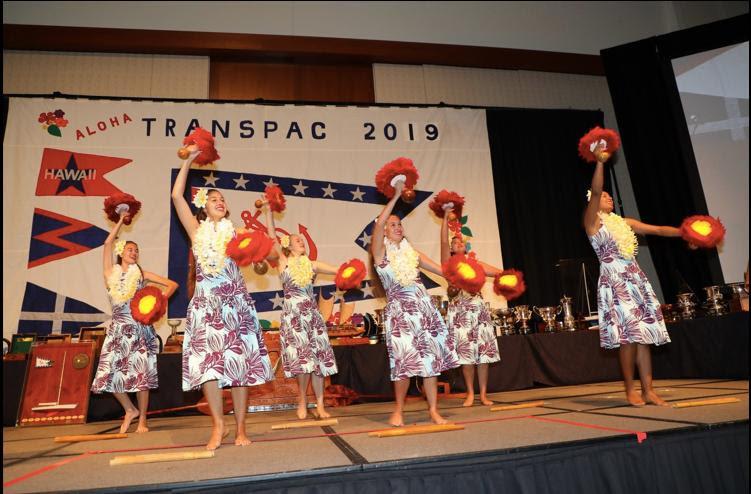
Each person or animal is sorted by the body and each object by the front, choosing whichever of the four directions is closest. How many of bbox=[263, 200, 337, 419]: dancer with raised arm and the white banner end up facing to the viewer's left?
0

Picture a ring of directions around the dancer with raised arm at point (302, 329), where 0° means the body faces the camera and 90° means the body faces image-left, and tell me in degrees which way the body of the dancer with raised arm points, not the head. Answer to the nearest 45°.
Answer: approximately 315°

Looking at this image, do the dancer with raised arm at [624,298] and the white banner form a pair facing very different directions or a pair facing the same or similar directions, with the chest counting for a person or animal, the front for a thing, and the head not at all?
same or similar directions

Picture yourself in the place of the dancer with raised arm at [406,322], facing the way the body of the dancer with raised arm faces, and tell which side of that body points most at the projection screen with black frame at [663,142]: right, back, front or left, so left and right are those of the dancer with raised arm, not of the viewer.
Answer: left

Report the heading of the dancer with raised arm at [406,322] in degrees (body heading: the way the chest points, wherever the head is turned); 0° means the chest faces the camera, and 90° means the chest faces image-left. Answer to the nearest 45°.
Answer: approximately 315°

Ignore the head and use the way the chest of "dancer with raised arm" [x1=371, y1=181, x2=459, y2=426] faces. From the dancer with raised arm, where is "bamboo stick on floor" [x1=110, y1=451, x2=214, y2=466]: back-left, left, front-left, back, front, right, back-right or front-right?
right

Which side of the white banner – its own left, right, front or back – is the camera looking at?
front

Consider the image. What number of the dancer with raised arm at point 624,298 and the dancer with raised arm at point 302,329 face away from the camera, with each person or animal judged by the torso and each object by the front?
0

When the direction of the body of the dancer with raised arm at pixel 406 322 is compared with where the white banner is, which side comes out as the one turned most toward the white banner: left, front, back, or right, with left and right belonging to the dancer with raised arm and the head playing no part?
back

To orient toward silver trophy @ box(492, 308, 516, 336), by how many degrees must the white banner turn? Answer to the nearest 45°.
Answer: approximately 90° to its left

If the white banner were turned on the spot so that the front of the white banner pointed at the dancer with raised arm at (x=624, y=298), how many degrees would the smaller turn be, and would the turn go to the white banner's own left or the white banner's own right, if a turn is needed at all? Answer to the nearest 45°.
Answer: approximately 45° to the white banner's own left

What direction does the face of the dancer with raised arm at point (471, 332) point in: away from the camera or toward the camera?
toward the camera

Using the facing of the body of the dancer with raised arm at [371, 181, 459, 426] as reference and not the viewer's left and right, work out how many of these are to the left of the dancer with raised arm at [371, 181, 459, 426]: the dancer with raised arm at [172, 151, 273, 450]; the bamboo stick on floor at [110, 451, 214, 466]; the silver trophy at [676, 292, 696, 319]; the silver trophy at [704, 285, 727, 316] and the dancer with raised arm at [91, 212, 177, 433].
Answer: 2

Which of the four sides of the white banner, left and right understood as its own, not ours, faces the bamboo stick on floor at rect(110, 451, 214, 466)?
front

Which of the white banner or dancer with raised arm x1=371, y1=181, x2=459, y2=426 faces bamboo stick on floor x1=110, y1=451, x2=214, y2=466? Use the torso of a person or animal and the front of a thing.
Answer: the white banner
